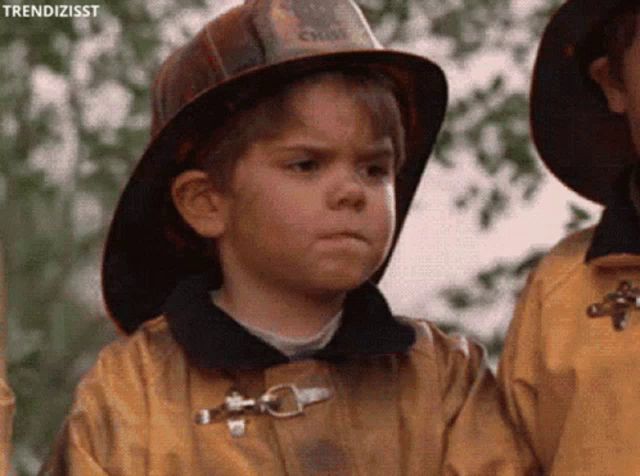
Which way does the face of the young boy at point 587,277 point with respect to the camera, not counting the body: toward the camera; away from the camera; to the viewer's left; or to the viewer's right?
to the viewer's right

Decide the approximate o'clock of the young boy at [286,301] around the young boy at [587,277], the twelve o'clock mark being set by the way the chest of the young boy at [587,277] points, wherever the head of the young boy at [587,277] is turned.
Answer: the young boy at [286,301] is roughly at 4 o'clock from the young boy at [587,277].

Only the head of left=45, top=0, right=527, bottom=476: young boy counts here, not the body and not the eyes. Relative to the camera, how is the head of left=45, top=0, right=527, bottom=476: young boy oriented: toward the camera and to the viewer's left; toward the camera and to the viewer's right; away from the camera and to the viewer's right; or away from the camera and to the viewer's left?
toward the camera and to the viewer's right

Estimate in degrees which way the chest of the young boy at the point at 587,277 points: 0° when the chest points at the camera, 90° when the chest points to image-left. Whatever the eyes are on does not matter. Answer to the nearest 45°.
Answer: approximately 315°
